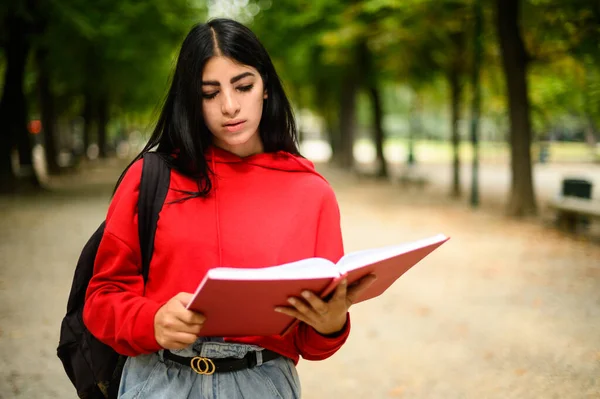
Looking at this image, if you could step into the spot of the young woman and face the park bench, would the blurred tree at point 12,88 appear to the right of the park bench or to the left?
left

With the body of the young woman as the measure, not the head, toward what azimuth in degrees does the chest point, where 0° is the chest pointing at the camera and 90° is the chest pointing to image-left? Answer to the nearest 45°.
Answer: approximately 0°

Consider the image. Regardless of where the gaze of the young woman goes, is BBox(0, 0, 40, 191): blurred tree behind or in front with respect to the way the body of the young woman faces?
behind

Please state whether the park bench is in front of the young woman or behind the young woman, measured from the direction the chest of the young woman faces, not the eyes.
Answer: behind

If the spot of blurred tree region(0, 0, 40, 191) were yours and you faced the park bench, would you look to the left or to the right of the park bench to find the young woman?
right
